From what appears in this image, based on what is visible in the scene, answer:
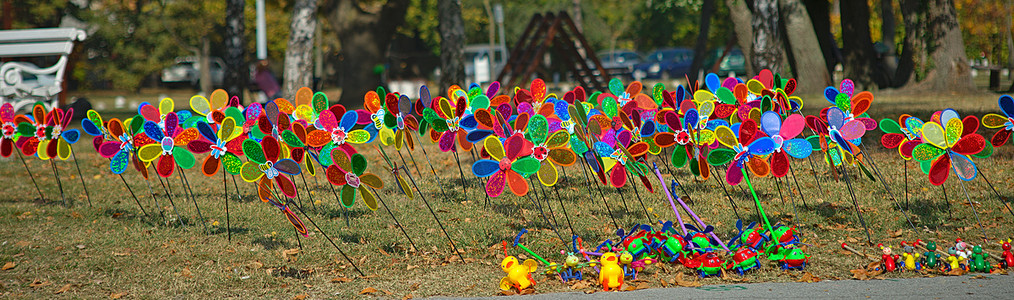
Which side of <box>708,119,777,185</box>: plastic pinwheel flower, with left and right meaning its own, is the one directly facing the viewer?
front

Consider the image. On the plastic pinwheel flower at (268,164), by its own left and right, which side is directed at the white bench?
back

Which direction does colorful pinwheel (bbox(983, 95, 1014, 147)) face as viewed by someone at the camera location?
facing the viewer

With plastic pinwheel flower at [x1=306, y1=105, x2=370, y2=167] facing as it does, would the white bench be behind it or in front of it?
behind

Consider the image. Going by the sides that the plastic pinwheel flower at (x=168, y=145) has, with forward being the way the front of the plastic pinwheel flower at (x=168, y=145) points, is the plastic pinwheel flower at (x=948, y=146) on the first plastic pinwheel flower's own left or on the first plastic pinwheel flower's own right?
on the first plastic pinwheel flower's own left

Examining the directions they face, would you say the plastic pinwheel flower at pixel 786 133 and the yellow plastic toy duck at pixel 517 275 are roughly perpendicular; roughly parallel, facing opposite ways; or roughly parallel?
roughly parallel

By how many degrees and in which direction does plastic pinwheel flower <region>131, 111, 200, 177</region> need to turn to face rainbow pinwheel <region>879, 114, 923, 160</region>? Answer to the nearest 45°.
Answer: approximately 45° to its left

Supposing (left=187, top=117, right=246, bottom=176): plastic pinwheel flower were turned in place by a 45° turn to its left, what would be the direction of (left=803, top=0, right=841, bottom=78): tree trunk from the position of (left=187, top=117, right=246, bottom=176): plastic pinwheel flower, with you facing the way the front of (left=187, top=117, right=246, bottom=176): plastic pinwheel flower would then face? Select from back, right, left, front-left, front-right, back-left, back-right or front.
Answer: left

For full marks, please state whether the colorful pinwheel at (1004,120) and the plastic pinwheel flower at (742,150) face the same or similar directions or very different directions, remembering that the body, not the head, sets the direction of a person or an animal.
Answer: same or similar directions

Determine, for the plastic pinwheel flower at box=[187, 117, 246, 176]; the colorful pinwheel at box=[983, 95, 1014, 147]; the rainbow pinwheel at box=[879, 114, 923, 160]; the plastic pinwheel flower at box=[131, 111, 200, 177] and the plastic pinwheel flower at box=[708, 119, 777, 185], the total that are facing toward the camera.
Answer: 5

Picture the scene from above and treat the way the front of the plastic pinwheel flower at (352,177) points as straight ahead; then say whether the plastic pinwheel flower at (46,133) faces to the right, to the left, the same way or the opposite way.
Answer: the same way

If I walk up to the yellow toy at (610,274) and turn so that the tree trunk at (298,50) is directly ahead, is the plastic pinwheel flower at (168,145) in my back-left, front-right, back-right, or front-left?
front-left

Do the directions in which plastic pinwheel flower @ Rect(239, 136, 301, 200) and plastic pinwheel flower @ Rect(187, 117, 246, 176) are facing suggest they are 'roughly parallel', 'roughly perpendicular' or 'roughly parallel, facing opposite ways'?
roughly parallel

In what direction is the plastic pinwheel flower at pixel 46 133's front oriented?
toward the camera

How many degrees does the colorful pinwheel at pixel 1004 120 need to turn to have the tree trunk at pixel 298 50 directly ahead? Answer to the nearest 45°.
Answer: approximately 90° to its right

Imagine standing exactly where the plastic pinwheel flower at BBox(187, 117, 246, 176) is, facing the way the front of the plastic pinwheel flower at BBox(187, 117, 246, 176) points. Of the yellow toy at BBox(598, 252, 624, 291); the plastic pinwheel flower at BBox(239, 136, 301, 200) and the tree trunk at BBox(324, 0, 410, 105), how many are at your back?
1

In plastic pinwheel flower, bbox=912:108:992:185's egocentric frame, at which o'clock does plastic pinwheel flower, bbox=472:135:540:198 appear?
plastic pinwheel flower, bbox=472:135:540:198 is roughly at 2 o'clock from plastic pinwheel flower, bbox=912:108:992:185.

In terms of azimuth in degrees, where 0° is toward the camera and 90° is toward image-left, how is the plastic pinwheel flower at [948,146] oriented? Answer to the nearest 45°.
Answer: approximately 0°

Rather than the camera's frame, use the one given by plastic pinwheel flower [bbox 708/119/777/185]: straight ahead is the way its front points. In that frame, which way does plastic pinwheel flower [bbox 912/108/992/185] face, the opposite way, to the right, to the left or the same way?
the same way
